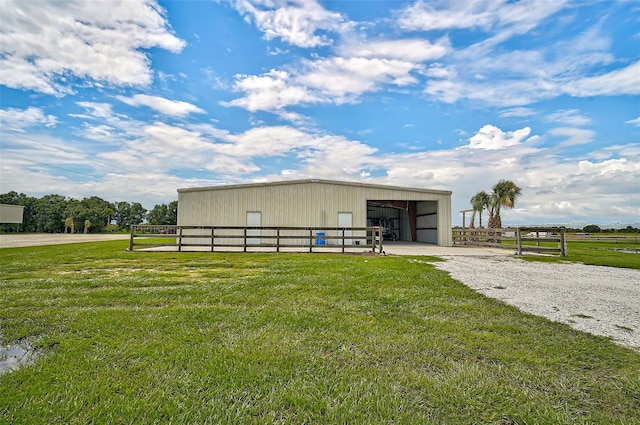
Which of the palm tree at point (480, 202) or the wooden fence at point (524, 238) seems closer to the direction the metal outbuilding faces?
the wooden fence

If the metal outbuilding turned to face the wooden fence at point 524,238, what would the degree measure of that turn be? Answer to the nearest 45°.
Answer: approximately 90° to its left

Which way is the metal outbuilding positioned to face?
toward the camera

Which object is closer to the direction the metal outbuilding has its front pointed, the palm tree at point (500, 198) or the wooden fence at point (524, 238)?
the wooden fence

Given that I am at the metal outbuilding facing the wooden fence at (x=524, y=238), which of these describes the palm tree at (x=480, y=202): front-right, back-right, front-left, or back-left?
front-left

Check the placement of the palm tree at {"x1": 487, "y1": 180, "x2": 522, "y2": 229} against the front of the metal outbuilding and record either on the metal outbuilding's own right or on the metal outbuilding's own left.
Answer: on the metal outbuilding's own left

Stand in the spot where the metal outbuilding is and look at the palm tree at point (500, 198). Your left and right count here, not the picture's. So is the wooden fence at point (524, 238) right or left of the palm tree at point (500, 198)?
right

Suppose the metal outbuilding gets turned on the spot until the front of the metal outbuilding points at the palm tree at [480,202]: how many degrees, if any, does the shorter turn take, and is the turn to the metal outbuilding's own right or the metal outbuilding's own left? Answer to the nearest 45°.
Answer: approximately 135° to the metal outbuilding's own left
